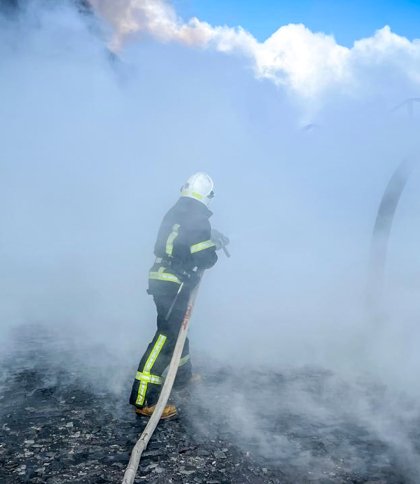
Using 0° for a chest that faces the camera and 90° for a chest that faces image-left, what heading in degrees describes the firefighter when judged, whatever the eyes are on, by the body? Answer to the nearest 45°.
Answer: approximately 225°

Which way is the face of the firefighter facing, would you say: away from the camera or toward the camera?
away from the camera
